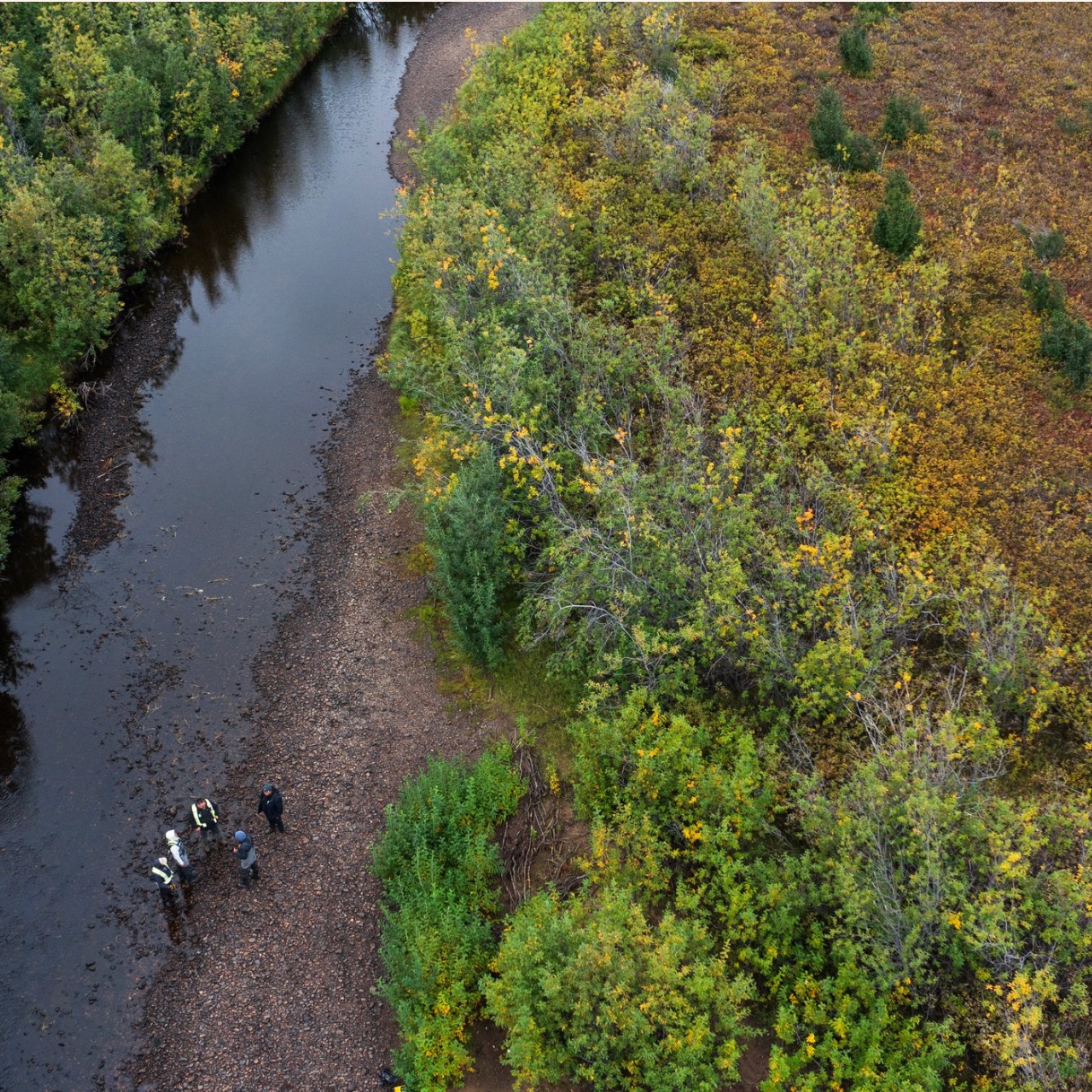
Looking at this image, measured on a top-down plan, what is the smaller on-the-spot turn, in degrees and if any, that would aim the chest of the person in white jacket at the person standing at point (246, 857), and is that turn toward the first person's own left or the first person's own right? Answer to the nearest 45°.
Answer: approximately 45° to the first person's own right

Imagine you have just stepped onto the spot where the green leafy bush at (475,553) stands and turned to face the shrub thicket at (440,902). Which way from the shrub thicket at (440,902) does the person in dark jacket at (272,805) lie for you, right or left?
right

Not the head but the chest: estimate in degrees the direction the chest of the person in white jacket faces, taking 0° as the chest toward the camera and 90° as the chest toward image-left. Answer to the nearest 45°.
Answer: approximately 270°

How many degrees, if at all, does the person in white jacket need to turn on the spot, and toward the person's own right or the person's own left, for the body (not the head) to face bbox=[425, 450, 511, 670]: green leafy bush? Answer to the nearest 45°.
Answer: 0° — they already face it

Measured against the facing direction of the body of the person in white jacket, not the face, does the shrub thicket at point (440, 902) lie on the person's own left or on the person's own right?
on the person's own right
